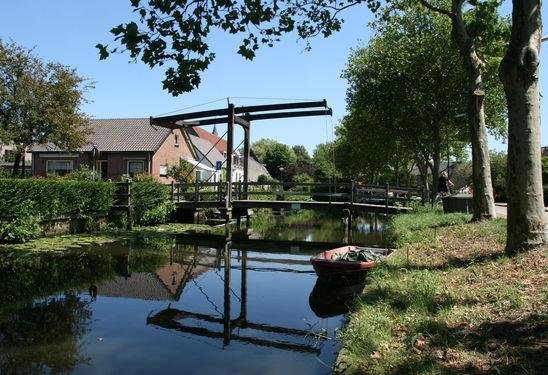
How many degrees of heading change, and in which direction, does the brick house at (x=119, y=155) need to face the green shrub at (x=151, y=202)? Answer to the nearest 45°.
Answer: approximately 45° to its left

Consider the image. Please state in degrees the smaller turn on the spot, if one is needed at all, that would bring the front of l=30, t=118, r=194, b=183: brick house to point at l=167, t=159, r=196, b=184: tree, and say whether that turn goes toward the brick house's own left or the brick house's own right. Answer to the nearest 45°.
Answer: approximately 90° to the brick house's own left

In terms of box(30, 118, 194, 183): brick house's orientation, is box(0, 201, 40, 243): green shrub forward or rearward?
forward

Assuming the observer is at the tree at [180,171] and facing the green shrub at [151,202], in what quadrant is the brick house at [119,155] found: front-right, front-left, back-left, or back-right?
back-right

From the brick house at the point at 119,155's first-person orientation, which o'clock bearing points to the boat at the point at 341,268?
The boat is roughly at 10 o'clock from the brick house.

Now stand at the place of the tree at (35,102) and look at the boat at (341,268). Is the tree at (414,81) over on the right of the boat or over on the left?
left

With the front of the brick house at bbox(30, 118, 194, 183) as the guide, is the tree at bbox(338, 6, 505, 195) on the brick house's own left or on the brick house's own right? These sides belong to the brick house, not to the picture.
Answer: on the brick house's own left

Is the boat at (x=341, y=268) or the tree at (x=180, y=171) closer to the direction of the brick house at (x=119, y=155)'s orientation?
the boat

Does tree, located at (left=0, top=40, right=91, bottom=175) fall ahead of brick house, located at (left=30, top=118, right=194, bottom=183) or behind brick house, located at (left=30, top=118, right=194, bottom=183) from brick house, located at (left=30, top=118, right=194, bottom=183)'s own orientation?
ahead

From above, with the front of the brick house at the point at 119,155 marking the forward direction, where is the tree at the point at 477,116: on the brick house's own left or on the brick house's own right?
on the brick house's own left

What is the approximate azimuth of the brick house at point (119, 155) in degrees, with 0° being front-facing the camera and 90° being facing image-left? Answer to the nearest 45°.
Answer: approximately 45°
